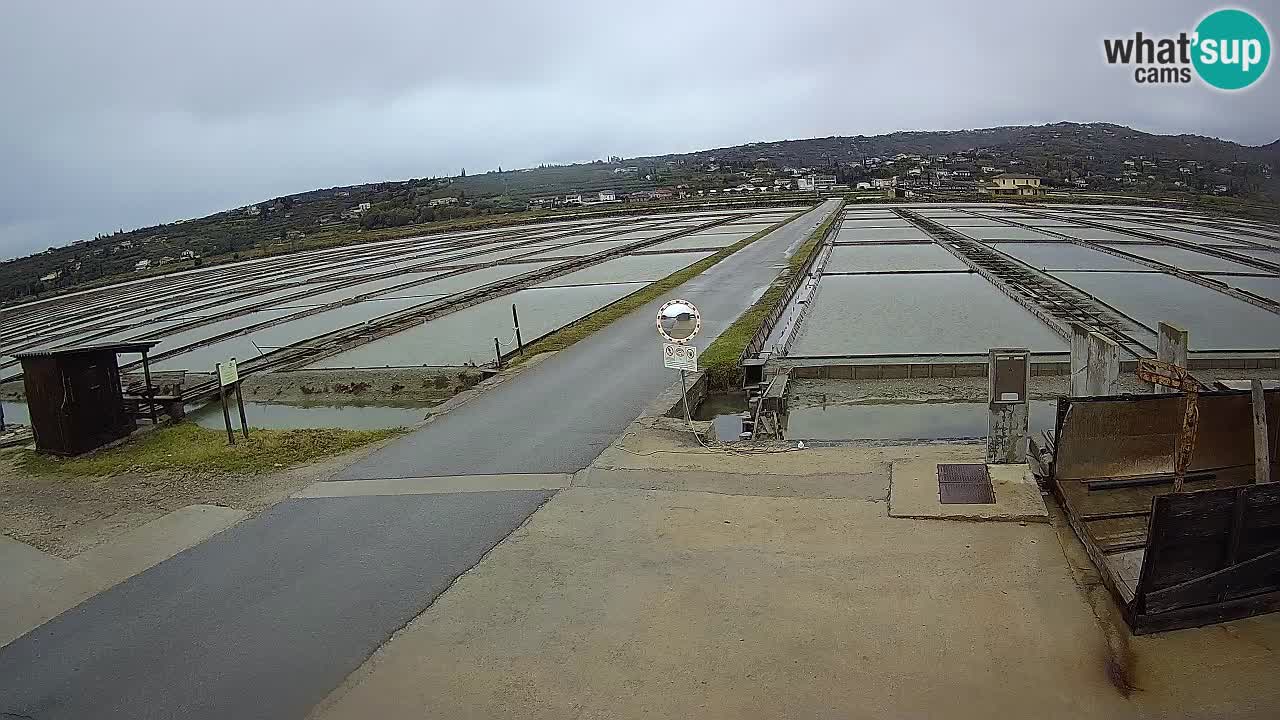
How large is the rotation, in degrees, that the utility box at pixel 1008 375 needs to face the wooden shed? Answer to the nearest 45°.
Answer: approximately 90° to its right

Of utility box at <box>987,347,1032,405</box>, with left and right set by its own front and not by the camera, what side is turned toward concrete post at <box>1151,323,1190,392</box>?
left

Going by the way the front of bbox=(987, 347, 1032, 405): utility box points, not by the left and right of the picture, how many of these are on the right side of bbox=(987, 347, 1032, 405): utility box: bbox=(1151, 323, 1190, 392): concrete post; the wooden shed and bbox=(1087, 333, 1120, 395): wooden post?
1

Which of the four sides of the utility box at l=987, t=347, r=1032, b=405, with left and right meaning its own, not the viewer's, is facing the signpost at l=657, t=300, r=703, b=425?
right

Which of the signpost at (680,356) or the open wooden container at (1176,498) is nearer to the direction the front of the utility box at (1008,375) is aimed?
the open wooden container

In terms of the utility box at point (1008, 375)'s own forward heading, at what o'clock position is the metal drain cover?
The metal drain cover is roughly at 1 o'clock from the utility box.

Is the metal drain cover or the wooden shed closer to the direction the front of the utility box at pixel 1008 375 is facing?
the metal drain cover

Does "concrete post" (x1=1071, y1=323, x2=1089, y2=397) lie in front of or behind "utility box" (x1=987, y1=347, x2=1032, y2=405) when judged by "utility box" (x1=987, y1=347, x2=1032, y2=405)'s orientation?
behind

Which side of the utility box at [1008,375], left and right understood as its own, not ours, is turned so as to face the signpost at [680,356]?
right

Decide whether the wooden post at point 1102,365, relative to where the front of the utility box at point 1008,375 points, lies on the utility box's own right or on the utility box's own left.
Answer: on the utility box's own left

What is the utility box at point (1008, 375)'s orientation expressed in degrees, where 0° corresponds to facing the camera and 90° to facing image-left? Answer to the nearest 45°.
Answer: approximately 0°
